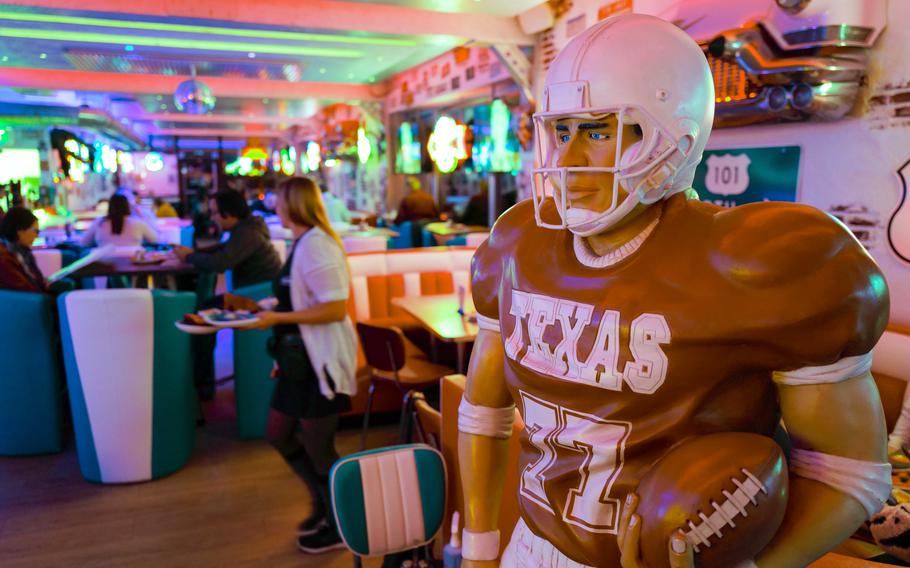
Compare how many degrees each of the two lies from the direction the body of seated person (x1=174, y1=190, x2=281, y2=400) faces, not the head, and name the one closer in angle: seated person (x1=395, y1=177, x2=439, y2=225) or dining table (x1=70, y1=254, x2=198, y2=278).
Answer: the dining table

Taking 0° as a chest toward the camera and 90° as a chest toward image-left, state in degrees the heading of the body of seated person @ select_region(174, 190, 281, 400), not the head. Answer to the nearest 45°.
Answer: approximately 90°

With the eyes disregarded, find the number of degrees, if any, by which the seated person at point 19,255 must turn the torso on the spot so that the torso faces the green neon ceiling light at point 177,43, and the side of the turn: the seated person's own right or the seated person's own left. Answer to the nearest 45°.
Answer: approximately 45° to the seated person's own left

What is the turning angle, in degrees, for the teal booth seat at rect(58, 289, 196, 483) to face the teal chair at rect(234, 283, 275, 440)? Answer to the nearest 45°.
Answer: approximately 45° to its right

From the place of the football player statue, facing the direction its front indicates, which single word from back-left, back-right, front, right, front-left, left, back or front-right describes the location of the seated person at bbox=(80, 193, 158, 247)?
right

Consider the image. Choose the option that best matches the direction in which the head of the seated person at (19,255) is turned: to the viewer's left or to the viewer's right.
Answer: to the viewer's right

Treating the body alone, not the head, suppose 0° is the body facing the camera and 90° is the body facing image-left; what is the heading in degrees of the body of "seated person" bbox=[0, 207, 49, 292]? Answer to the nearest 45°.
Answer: approximately 270°

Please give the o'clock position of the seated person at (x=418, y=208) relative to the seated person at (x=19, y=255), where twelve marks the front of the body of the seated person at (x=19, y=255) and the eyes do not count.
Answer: the seated person at (x=418, y=208) is roughly at 11 o'clock from the seated person at (x=19, y=255).

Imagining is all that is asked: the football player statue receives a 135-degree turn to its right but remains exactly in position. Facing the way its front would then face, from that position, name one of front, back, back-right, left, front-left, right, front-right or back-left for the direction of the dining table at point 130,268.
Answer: front-left

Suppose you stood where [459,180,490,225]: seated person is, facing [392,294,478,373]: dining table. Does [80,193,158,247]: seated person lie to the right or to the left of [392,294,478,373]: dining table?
right

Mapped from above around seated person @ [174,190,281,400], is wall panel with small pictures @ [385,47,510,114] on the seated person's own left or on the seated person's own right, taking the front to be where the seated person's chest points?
on the seated person's own right

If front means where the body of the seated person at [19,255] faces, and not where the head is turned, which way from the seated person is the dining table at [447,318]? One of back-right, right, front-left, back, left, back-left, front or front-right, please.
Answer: front-right

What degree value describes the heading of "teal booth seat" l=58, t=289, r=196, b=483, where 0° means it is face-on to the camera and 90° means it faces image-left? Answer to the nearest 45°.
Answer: approximately 180°

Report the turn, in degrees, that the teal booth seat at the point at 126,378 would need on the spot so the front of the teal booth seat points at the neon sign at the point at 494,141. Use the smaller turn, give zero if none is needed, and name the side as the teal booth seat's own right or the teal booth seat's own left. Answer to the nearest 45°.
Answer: approximately 45° to the teal booth seat's own right
